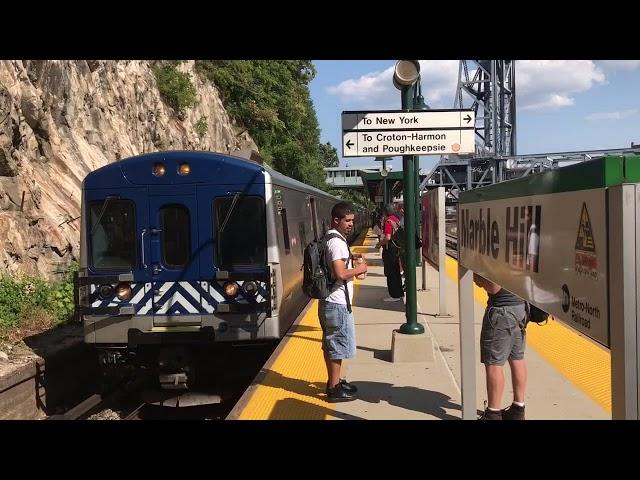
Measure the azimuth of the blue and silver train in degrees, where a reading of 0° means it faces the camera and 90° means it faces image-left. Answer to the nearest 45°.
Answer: approximately 0°

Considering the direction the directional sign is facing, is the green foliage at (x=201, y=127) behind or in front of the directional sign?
behind

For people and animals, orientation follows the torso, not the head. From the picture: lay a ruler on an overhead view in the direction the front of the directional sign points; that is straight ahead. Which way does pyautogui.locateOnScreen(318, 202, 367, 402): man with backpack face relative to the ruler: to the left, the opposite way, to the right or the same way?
to the left

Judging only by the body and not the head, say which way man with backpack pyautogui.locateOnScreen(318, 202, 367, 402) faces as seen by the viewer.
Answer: to the viewer's right

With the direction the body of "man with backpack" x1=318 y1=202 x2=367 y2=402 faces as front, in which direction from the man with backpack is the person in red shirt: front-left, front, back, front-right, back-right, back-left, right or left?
left

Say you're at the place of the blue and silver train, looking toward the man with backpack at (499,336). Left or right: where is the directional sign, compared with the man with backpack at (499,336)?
left

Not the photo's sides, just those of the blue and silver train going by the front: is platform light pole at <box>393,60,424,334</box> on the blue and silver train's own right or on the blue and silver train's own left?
on the blue and silver train's own left

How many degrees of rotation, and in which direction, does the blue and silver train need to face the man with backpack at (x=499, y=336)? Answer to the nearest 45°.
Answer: approximately 45° to its left

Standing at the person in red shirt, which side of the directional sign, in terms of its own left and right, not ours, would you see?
back

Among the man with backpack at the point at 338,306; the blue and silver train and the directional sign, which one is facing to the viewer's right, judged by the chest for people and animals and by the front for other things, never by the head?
the man with backpack
